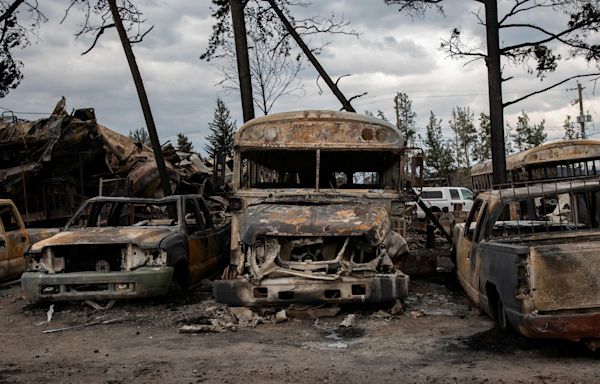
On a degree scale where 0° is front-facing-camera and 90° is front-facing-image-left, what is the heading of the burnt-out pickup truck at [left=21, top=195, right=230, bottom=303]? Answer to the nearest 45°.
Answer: approximately 45°

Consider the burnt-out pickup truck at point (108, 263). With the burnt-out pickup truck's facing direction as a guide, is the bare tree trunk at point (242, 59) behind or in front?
behind

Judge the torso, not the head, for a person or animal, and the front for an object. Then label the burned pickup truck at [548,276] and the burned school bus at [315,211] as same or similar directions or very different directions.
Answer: very different directions

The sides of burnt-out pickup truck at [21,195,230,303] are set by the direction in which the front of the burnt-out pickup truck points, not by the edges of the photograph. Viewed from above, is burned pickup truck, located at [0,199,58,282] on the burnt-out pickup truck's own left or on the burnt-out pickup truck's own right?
on the burnt-out pickup truck's own right

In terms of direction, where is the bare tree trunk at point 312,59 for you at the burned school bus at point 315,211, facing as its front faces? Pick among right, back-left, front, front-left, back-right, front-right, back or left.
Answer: back

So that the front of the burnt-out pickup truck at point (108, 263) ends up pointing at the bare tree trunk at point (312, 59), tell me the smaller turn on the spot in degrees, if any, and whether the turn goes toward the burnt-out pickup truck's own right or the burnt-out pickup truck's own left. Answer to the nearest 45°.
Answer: approximately 180°

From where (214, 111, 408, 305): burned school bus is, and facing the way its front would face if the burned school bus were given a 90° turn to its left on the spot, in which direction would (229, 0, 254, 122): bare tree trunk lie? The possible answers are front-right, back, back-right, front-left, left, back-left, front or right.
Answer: left

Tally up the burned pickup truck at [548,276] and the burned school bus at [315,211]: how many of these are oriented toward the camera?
1

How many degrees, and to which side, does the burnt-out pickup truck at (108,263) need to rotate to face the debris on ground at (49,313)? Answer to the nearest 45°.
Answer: approximately 45° to its right

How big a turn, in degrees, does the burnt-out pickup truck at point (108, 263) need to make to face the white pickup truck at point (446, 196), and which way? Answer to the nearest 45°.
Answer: approximately 180°

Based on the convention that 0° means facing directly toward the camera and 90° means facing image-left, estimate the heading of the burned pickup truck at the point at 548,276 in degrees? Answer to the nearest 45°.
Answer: approximately 135°
